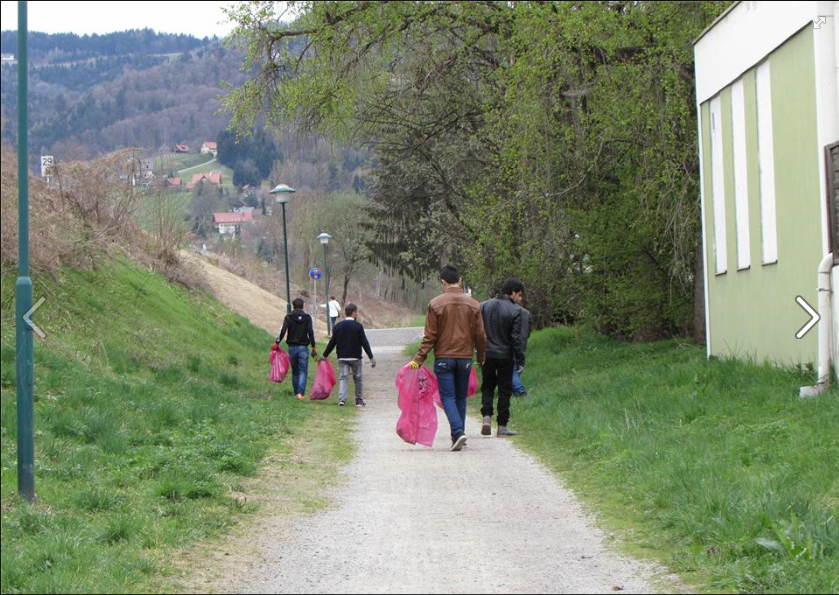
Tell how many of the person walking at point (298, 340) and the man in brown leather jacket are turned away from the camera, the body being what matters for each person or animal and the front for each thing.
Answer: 2

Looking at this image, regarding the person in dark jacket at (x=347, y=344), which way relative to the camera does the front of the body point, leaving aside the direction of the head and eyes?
away from the camera

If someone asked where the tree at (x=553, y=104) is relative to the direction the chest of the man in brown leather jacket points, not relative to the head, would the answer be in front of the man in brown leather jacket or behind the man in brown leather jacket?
in front

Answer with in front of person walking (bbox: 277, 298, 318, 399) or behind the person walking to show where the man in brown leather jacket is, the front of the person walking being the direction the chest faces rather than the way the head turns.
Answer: behind

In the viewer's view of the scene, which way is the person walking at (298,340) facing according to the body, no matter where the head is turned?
away from the camera

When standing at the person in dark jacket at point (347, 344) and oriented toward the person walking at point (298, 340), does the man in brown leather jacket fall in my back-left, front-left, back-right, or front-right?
back-left

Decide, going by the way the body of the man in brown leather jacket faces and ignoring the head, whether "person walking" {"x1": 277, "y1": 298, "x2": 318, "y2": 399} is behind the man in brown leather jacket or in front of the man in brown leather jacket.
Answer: in front

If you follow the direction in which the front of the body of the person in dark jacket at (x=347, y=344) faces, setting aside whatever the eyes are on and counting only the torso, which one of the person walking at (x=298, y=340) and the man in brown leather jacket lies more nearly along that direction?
the person walking

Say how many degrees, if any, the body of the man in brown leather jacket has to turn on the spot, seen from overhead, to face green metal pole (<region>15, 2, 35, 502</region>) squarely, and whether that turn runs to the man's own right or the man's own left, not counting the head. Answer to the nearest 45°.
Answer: approximately 135° to the man's own left

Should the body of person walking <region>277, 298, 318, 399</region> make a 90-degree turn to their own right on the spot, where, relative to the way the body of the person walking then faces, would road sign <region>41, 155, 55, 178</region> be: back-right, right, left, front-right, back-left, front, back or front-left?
back

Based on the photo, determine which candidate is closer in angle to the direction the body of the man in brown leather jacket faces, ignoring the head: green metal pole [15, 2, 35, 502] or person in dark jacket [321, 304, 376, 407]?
the person in dark jacket

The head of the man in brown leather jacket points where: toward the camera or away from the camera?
away from the camera

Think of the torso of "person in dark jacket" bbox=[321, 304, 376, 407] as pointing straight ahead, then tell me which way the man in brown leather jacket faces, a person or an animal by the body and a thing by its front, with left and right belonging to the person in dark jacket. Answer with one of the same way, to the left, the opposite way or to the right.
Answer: the same way

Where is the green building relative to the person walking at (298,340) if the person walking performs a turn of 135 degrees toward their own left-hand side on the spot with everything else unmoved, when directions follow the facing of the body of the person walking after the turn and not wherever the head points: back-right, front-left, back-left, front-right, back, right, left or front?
left

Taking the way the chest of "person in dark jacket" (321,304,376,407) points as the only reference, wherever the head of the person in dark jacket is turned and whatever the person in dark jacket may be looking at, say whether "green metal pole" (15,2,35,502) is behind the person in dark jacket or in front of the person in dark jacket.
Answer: behind

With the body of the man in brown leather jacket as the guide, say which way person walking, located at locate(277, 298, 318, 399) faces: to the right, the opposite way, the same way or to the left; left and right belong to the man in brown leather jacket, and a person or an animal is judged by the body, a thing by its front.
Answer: the same way

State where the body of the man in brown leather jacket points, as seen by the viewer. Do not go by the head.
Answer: away from the camera
